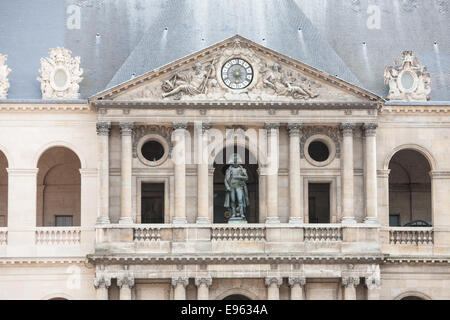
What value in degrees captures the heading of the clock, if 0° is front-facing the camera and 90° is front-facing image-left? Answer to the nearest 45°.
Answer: approximately 0°

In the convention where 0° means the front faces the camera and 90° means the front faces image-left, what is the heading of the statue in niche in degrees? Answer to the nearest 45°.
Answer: approximately 0°

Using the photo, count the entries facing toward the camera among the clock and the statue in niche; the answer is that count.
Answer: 2
